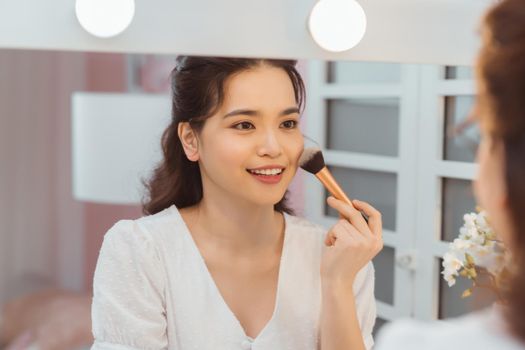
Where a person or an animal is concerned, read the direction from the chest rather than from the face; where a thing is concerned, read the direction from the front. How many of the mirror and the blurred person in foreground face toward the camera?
1

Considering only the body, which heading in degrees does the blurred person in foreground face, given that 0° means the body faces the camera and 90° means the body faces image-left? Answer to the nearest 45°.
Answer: approximately 135°

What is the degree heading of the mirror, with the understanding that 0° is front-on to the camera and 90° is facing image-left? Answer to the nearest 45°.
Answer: approximately 0°
